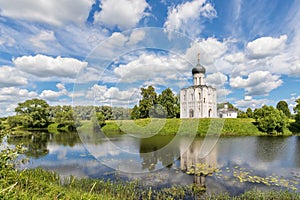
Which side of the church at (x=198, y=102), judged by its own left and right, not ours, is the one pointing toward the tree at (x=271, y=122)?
left

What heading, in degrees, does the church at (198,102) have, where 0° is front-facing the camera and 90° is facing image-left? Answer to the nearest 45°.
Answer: approximately 45°

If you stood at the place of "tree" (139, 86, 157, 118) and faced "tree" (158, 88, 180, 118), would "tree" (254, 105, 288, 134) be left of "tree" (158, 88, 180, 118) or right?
right
